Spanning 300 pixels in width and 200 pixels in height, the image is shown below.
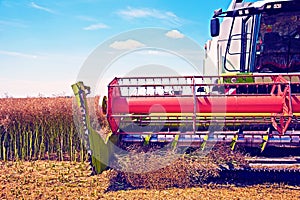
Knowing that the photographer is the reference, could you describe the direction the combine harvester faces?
facing the viewer
